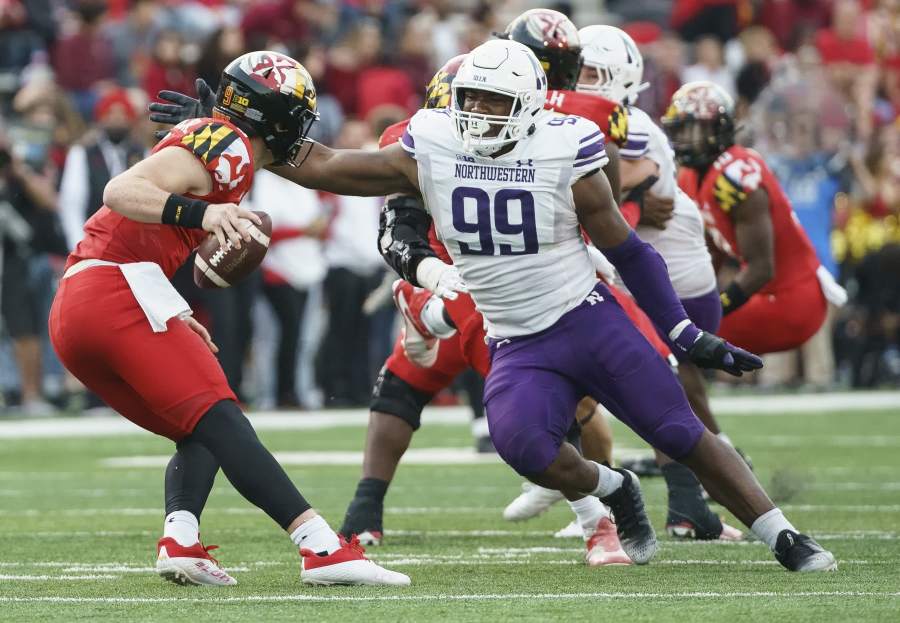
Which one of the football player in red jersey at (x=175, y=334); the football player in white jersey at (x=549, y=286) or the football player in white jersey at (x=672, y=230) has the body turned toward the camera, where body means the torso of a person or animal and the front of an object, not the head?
the football player in white jersey at (x=549, y=286)

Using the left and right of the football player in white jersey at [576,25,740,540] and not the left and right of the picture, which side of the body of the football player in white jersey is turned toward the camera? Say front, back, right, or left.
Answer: left

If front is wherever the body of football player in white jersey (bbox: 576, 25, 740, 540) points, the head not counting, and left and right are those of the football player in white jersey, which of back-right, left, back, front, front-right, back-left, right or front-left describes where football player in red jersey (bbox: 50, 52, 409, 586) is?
front-left

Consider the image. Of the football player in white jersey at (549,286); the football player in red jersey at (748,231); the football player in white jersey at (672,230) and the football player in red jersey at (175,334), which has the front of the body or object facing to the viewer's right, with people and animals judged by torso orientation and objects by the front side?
the football player in red jersey at (175,334)

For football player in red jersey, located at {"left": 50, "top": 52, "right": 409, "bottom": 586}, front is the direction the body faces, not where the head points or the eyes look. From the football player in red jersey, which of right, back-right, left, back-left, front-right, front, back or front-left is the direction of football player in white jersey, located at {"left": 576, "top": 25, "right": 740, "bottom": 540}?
front-left

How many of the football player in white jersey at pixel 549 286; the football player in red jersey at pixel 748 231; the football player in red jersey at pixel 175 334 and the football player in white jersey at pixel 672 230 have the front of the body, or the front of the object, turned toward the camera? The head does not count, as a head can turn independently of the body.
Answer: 1

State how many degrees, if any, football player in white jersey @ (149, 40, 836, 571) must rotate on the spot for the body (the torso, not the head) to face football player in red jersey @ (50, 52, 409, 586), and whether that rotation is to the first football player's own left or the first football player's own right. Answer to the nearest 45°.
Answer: approximately 90° to the first football player's own right

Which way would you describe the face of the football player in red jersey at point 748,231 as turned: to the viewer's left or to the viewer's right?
to the viewer's left

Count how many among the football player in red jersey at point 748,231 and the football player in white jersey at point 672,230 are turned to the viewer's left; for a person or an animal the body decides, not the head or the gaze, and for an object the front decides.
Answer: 2

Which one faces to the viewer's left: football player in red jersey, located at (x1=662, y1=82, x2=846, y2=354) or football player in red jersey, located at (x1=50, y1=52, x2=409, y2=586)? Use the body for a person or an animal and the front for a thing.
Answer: football player in red jersey, located at (x1=662, y1=82, x2=846, y2=354)

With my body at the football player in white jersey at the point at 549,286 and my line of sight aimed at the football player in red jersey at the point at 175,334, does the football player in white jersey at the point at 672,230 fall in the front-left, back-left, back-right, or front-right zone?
back-right

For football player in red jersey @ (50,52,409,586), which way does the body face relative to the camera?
to the viewer's right

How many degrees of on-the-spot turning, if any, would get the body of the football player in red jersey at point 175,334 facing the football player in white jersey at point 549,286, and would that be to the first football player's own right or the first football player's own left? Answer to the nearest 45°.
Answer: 0° — they already face them

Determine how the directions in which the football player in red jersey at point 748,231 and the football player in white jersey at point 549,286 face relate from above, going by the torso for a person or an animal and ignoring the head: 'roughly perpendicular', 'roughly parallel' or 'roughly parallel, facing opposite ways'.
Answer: roughly perpendicular

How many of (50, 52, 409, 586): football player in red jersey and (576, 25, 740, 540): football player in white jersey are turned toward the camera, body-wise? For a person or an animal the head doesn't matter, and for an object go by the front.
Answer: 0

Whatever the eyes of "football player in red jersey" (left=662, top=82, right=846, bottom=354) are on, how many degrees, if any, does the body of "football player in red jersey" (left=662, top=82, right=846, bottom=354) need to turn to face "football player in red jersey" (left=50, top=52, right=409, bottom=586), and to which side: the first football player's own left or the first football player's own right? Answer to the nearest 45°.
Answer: approximately 45° to the first football player's own left

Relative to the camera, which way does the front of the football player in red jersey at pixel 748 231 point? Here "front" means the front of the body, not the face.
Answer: to the viewer's left

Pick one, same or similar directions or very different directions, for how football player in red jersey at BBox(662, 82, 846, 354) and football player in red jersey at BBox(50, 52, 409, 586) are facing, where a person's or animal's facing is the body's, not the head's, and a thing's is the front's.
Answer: very different directions
